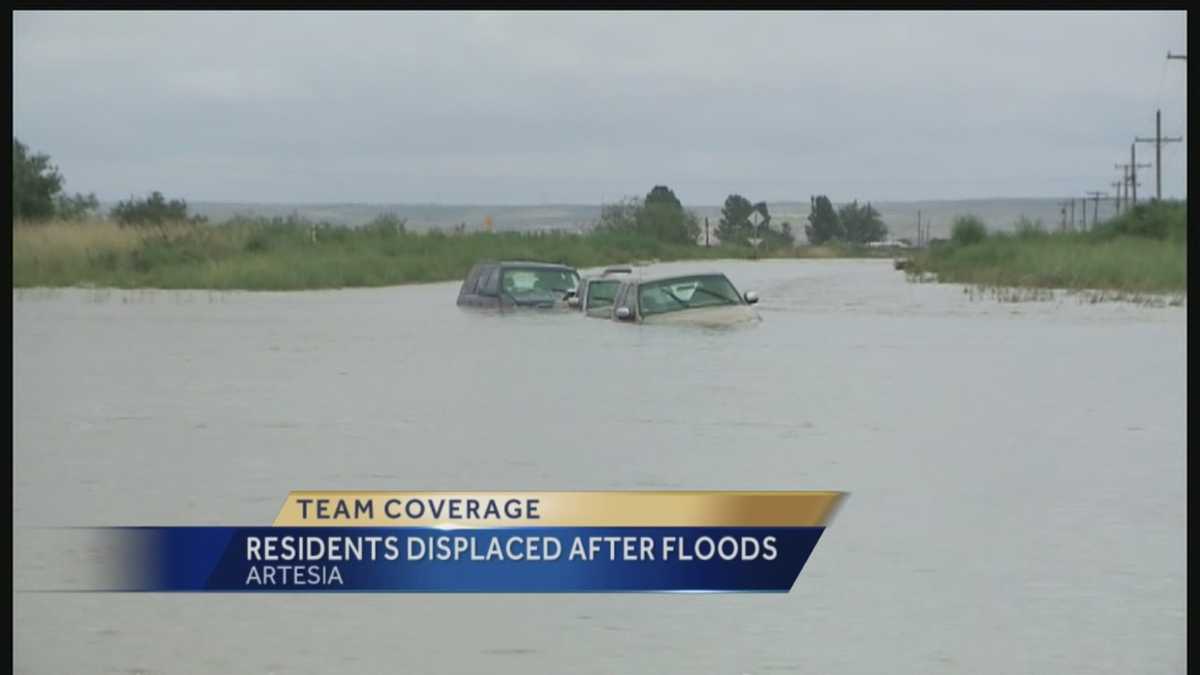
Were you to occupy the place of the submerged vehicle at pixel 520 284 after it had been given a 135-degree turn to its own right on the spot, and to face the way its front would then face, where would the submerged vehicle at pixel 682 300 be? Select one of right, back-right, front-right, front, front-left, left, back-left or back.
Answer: back

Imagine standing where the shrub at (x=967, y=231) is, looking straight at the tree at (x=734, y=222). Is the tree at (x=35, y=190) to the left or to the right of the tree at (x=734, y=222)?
left

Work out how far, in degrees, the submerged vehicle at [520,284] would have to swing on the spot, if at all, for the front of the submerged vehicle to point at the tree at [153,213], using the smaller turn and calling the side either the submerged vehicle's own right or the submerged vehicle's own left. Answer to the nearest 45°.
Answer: approximately 135° to the submerged vehicle's own right
